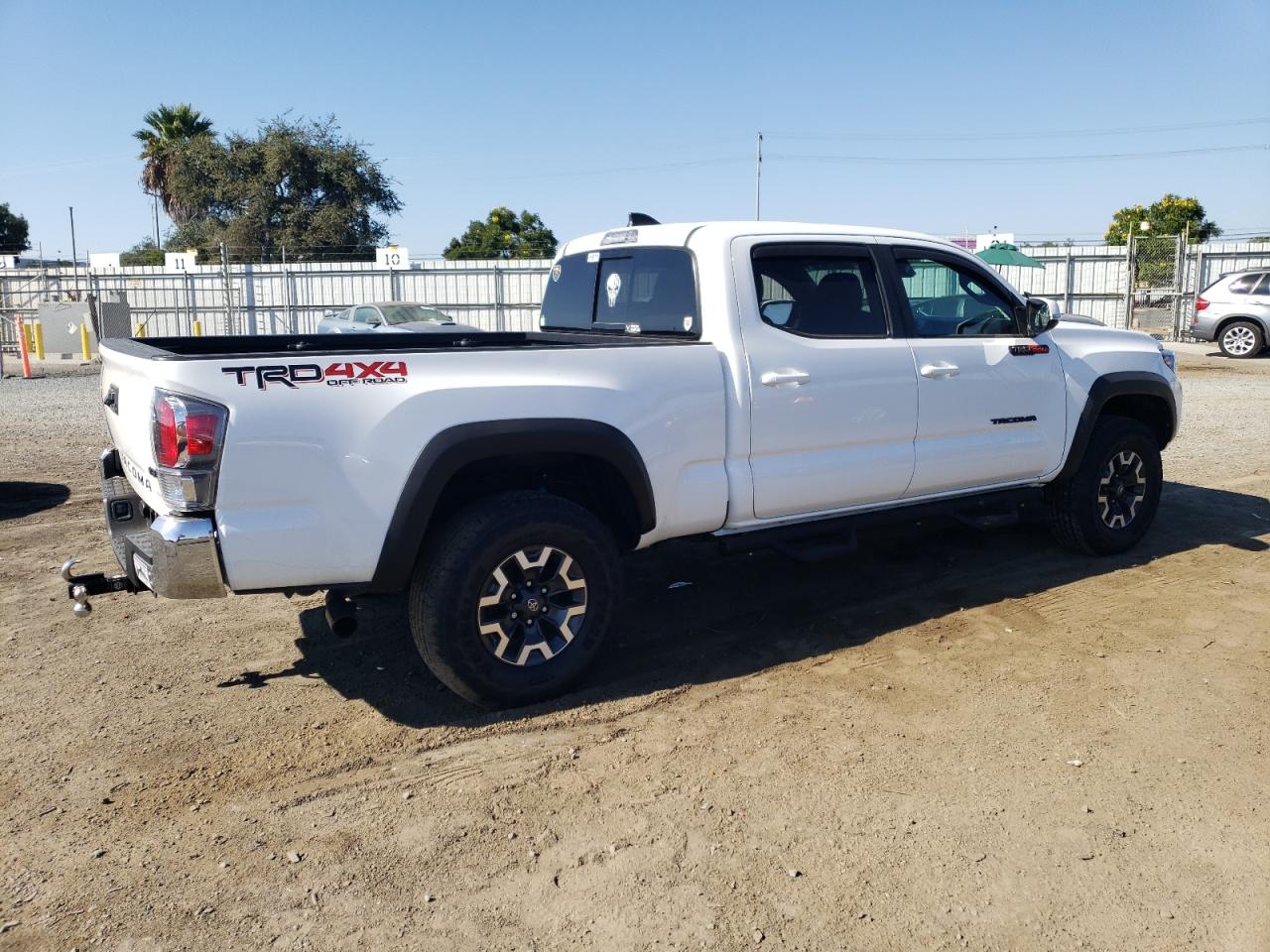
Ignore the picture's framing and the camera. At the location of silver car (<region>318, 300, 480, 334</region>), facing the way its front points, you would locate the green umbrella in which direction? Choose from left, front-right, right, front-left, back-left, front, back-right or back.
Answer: front-left

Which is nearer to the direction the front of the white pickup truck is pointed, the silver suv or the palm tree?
the silver suv

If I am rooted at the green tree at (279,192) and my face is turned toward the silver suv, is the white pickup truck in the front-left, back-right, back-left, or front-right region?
front-right

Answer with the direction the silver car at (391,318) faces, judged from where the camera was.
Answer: facing the viewer and to the right of the viewer

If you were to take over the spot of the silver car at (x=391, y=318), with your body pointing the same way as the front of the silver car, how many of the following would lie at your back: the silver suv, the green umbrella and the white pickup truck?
0

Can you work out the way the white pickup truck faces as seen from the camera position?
facing away from the viewer and to the right of the viewer

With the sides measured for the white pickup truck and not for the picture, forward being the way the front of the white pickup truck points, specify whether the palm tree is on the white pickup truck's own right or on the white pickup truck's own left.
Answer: on the white pickup truck's own left

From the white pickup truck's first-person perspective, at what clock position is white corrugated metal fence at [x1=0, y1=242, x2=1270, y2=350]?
The white corrugated metal fence is roughly at 10 o'clock from the white pickup truck.

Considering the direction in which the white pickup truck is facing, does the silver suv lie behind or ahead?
ahead

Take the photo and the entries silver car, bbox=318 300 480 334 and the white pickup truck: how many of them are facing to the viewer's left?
0

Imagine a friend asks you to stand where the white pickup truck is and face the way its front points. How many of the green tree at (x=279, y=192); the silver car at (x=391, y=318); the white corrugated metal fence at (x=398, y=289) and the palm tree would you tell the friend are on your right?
0

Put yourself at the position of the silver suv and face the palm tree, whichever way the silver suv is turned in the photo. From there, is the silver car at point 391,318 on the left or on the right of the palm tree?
left
